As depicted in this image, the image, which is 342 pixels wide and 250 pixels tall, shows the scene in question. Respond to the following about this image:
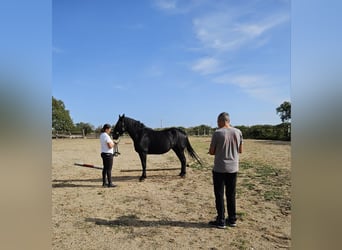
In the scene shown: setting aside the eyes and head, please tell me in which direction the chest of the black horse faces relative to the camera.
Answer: to the viewer's left

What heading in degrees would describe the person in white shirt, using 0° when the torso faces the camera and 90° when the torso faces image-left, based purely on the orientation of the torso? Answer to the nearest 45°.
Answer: approximately 270°

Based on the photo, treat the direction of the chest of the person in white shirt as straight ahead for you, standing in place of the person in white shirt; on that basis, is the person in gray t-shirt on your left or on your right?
on your right

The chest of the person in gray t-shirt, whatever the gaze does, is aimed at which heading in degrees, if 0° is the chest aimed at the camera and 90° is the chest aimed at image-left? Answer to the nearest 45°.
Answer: approximately 135°

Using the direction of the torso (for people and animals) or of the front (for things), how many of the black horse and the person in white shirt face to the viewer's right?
1

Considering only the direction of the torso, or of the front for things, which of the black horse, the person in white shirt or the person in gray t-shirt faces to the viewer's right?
the person in white shirt
